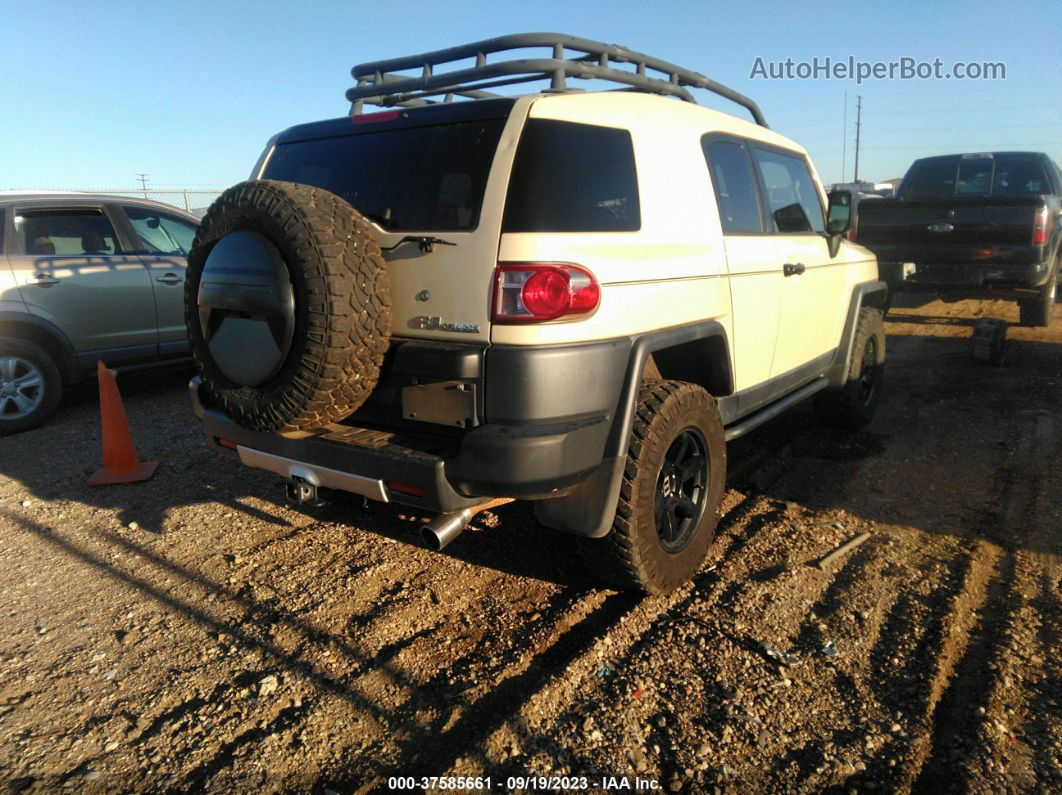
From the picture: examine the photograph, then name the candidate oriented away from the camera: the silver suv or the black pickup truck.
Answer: the black pickup truck

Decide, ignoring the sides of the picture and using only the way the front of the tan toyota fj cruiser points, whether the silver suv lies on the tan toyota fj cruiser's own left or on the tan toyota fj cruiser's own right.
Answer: on the tan toyota fj cruiser's own left

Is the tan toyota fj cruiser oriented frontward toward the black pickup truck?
yes

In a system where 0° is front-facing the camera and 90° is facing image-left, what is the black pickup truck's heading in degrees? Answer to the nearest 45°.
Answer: approximately 180°

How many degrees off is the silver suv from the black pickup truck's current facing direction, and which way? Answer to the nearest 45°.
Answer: approximately 135° to its left

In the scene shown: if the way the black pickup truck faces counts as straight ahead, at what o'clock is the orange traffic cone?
The orange traffic cone is roughly at 7 o'clock from the black pickup truck.
